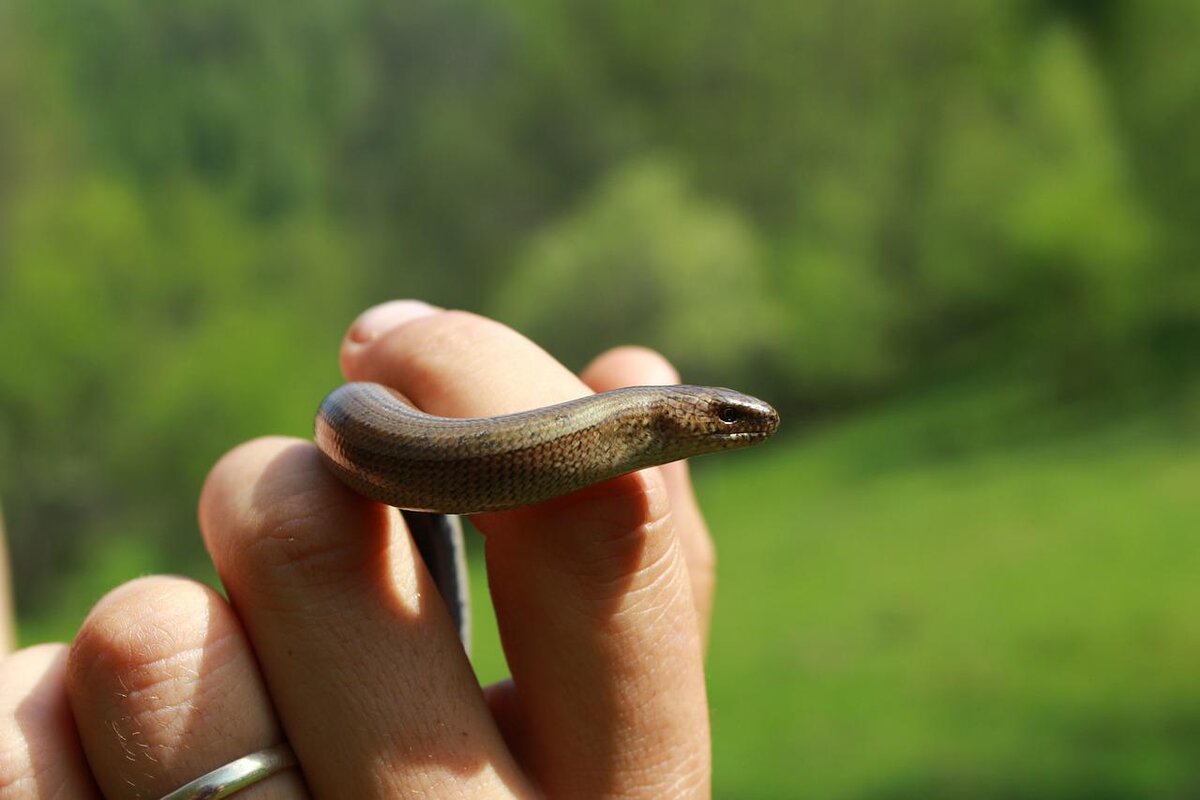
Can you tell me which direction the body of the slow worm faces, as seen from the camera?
to the viewer's right

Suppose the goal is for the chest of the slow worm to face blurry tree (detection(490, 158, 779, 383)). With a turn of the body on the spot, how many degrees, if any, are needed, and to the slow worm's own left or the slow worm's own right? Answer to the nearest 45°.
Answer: approximately 90° to the slow worm's own left
